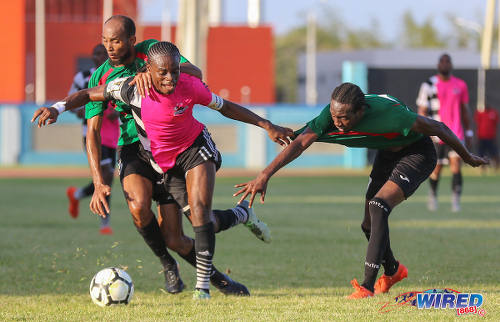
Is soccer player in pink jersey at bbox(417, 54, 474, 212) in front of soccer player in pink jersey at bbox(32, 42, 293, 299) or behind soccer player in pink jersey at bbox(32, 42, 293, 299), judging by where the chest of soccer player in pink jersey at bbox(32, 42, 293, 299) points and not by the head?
behind

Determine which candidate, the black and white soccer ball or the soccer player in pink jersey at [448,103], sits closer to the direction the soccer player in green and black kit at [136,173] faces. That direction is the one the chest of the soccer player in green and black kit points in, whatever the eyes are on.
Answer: the black and white soccer ball

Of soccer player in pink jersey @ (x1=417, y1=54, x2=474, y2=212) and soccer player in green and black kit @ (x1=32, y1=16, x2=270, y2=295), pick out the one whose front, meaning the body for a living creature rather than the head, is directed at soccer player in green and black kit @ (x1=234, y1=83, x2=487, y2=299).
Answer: the soccer player in pink jersey

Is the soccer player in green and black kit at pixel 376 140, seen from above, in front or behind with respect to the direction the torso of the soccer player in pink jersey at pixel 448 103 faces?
in front

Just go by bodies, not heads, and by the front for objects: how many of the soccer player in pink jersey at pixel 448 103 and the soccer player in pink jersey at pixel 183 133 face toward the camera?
2

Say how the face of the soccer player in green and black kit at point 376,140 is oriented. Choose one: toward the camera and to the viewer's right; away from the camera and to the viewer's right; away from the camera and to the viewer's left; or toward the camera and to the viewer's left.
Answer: toward the camera and to the viewer's left
